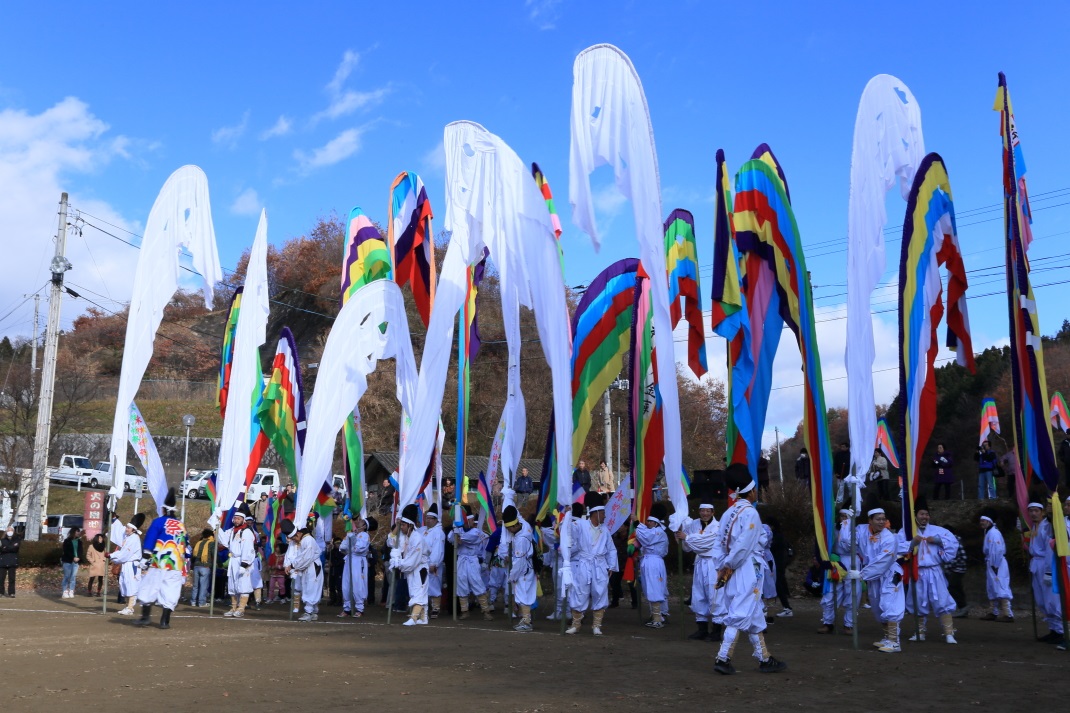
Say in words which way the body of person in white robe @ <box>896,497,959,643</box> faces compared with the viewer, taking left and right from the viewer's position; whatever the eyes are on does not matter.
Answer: facing the viewer

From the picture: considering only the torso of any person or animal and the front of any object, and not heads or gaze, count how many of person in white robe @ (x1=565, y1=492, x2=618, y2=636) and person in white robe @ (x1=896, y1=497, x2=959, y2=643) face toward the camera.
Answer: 2

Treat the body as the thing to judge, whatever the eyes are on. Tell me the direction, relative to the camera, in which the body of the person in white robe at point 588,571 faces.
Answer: toward the camera

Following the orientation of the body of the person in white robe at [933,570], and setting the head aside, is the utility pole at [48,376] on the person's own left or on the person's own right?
on the person's own right

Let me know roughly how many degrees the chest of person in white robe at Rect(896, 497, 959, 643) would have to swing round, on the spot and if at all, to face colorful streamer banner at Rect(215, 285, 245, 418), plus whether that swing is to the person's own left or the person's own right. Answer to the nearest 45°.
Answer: approximately 90° to the person's own right

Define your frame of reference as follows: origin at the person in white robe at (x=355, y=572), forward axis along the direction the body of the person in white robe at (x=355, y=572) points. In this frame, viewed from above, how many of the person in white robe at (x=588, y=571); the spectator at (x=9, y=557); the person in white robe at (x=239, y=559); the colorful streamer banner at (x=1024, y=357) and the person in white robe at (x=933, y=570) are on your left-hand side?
3

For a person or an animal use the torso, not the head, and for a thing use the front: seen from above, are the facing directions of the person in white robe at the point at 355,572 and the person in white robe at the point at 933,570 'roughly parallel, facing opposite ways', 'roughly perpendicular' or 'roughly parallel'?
roughly parallel

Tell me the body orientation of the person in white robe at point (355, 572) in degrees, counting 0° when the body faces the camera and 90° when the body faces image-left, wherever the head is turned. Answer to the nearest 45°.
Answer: approximately 45°

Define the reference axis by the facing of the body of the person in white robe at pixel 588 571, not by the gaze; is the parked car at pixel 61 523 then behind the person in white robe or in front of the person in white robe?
behind

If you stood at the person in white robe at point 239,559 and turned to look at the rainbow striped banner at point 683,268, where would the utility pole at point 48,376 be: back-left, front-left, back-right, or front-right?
back-left

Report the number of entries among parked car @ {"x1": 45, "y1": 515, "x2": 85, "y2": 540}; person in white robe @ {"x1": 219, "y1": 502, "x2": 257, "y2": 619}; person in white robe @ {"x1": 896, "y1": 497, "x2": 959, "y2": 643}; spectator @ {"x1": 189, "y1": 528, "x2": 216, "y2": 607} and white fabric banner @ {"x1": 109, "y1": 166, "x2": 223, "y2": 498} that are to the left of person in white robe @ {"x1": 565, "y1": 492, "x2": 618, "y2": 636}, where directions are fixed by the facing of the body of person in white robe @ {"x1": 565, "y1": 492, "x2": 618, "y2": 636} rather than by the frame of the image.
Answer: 1
